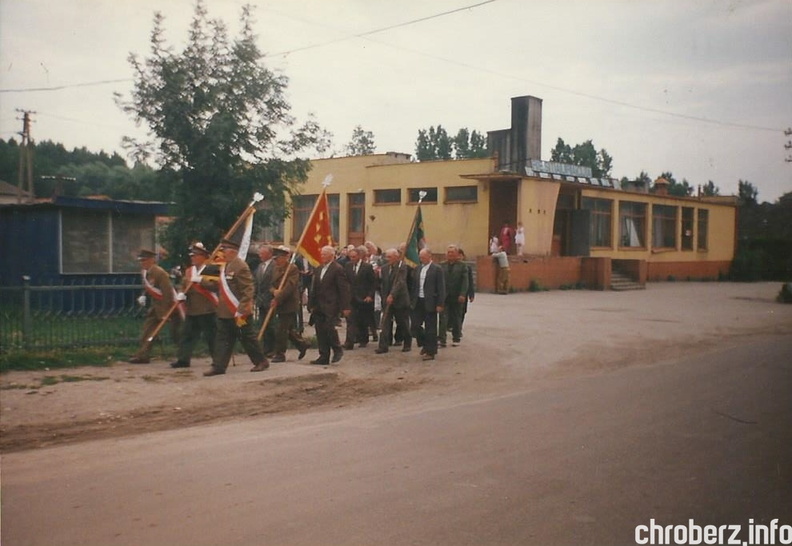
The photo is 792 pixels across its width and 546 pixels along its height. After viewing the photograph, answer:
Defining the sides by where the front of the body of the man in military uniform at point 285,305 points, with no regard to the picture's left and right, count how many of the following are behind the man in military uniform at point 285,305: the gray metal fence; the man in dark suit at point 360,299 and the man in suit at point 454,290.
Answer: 2

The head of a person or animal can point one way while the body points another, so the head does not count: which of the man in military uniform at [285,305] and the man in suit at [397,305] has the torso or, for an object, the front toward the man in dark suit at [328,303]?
the man in suit

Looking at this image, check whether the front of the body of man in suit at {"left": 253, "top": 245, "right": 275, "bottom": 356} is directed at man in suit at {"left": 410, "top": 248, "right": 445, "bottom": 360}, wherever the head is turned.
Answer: no

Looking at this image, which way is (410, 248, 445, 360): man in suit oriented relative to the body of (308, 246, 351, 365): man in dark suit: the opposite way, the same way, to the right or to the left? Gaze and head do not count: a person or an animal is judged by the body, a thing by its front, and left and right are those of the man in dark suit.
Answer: the same way

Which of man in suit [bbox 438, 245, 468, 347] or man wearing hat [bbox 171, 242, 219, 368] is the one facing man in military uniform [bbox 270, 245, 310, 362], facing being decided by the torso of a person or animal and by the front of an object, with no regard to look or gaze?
the man in suit

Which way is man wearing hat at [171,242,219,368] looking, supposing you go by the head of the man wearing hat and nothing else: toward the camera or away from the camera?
toward the camera

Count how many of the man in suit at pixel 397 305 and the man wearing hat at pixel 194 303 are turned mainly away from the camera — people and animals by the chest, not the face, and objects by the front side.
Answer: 0

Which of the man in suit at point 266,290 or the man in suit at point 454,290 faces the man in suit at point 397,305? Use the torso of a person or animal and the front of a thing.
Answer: the man in suit at point 454,290

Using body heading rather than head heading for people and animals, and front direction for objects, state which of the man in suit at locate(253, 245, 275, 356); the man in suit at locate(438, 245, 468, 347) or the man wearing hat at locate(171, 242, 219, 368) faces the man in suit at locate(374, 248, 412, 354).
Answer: the man in suit at locate(438, 245, 468, 347)

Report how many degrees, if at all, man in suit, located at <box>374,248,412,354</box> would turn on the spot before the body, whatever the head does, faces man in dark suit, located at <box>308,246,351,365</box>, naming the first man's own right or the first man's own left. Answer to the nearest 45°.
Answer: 0° — they already face them

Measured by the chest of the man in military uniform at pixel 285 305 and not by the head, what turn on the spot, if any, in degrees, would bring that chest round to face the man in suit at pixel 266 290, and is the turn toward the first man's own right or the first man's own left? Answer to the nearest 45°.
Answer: approximately 90° to the first man's own right

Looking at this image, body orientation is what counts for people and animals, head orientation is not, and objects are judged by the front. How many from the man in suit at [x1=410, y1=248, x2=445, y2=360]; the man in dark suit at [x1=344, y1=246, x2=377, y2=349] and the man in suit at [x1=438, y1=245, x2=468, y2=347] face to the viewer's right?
0

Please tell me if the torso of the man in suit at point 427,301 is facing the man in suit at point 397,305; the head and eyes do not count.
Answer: no

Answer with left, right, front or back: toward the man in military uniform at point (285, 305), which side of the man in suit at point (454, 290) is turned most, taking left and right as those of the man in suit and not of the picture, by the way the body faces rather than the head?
front

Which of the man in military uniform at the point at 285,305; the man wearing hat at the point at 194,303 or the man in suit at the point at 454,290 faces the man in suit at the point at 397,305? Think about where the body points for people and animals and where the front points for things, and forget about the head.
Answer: the man in suit at the point at 454,290

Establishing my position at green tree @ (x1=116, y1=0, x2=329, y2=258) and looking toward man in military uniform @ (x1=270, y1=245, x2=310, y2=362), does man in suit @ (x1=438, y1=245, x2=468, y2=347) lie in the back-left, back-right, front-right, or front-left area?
front-left

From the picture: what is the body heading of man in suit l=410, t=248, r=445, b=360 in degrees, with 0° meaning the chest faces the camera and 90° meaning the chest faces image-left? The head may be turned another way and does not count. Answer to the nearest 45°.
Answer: approximately 45°

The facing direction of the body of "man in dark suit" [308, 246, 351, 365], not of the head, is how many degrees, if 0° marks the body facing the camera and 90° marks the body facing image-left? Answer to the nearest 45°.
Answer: approximately 45°

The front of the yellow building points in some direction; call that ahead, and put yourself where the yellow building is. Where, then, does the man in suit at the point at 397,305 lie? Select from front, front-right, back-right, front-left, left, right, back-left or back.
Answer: front-right

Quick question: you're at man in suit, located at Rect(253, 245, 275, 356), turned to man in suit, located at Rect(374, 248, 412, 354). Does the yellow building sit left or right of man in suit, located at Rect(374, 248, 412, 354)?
left

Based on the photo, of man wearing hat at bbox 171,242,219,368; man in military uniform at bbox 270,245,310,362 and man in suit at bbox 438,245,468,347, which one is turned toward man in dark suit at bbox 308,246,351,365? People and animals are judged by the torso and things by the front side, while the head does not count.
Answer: the man in suit

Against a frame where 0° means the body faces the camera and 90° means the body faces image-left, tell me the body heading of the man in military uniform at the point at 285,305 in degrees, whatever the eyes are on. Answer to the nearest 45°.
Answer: approximately 45°

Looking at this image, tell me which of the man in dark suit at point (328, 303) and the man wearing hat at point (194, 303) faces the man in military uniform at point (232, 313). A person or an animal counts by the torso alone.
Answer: the man in dark suit

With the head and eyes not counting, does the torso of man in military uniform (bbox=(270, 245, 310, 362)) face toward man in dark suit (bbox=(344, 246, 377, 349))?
no

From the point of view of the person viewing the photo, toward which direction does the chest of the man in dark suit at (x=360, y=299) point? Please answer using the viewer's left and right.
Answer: facing the viewer and to the left of the viewer

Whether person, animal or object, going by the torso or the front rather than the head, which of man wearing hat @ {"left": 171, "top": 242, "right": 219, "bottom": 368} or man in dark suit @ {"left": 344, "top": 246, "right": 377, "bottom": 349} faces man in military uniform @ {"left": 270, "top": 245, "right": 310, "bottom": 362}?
the man in dark suit
